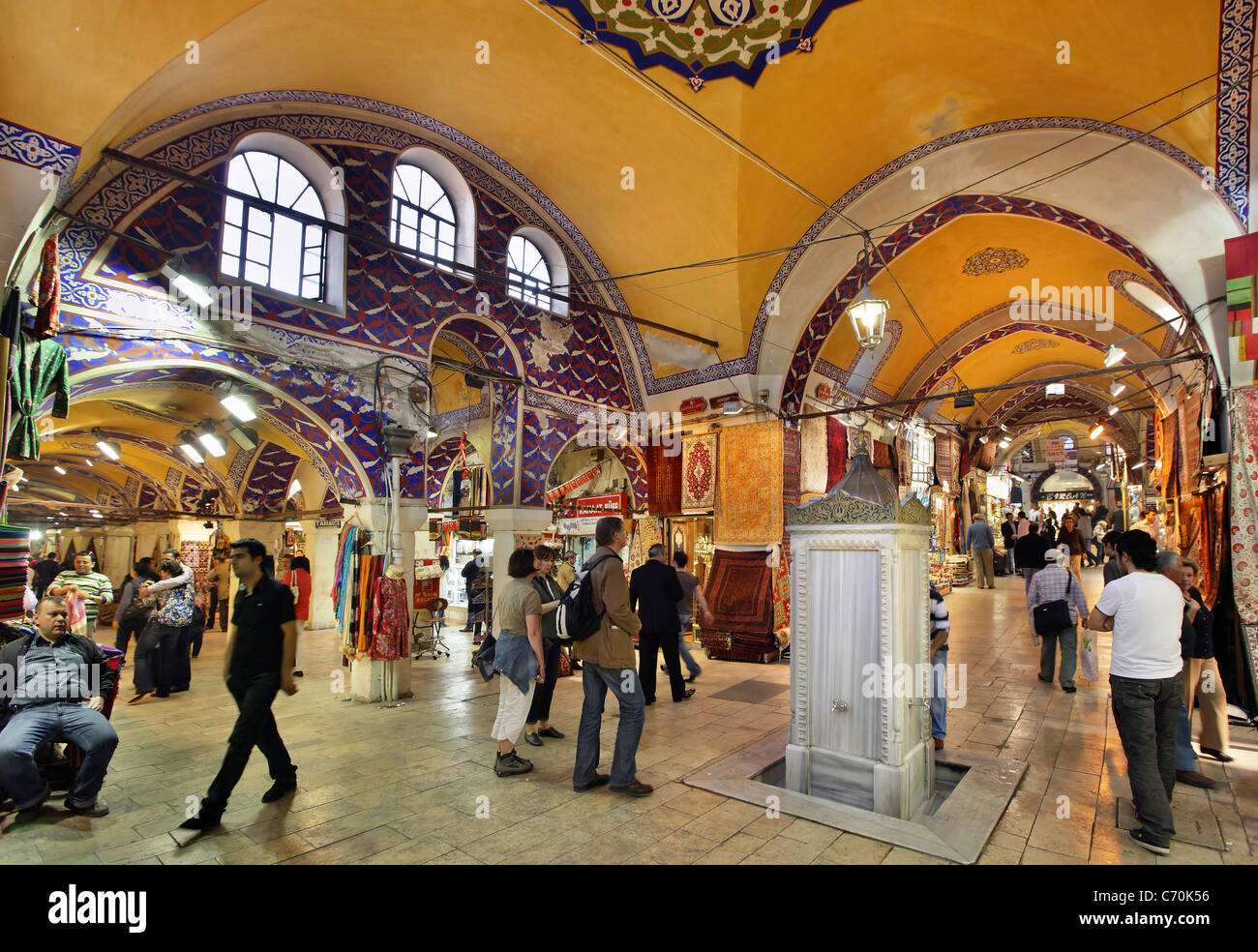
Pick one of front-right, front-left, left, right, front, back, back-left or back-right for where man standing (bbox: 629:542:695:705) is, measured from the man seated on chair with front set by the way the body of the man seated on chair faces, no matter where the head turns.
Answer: left

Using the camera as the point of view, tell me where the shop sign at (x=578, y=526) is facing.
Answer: facing the viewer

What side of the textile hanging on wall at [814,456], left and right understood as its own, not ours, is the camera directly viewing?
front

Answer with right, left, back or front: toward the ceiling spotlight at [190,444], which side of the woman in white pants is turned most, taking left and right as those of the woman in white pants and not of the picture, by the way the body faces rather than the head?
left

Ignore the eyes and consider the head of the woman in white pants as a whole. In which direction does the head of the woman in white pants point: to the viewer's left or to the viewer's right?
to the viewer's right

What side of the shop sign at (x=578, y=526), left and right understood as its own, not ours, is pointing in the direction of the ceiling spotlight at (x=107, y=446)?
right

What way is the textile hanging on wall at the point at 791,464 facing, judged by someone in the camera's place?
facing the viewer and to the right of the viewer

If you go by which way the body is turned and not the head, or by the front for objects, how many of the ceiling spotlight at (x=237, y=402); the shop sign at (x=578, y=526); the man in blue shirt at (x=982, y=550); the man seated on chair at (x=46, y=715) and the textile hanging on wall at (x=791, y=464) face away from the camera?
1

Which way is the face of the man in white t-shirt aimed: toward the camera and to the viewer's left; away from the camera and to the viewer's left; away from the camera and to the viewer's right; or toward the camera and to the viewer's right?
away from the camera and to the viewer's left

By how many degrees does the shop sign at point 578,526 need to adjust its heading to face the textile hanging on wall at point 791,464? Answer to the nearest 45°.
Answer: approximately 45° to its left
